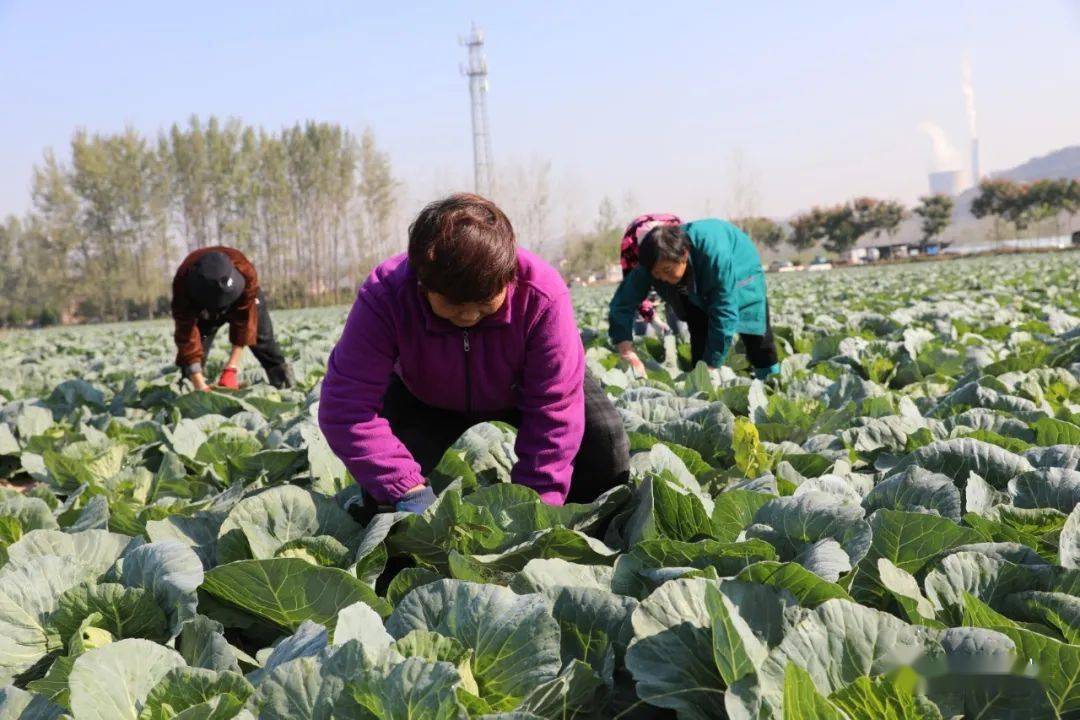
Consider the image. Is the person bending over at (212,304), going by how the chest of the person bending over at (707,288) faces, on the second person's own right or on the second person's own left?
on the second person's own right

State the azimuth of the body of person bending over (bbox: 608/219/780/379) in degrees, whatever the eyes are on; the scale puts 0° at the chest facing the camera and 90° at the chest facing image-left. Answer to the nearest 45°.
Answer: approximately 45°

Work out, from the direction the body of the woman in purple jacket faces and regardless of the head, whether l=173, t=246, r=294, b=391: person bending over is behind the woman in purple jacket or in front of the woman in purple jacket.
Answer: behind

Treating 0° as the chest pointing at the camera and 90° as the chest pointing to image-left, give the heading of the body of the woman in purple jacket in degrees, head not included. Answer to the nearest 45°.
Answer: approximately 0°
